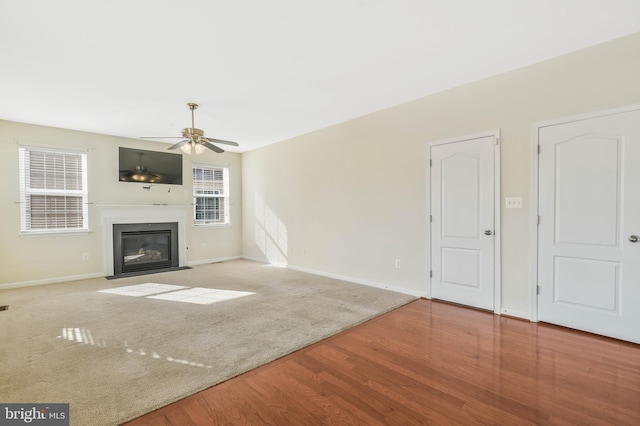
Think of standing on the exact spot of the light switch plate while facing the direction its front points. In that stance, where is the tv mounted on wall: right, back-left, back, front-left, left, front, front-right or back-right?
right

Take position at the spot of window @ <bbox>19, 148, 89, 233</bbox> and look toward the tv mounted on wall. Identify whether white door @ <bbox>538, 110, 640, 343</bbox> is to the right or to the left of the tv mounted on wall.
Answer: right

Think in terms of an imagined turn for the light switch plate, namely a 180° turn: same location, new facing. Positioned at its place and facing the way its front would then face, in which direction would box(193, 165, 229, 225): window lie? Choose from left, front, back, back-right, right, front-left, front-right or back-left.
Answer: left

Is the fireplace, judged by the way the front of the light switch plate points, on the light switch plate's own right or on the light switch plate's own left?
on the light switch plate's own right

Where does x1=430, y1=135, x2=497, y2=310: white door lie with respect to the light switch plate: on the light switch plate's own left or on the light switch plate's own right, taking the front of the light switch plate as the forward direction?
on the light switch plate's own right

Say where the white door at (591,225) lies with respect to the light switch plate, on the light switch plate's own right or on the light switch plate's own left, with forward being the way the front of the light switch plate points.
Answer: on the light switch plate's own left

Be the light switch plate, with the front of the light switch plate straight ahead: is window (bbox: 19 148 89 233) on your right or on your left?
on your right
